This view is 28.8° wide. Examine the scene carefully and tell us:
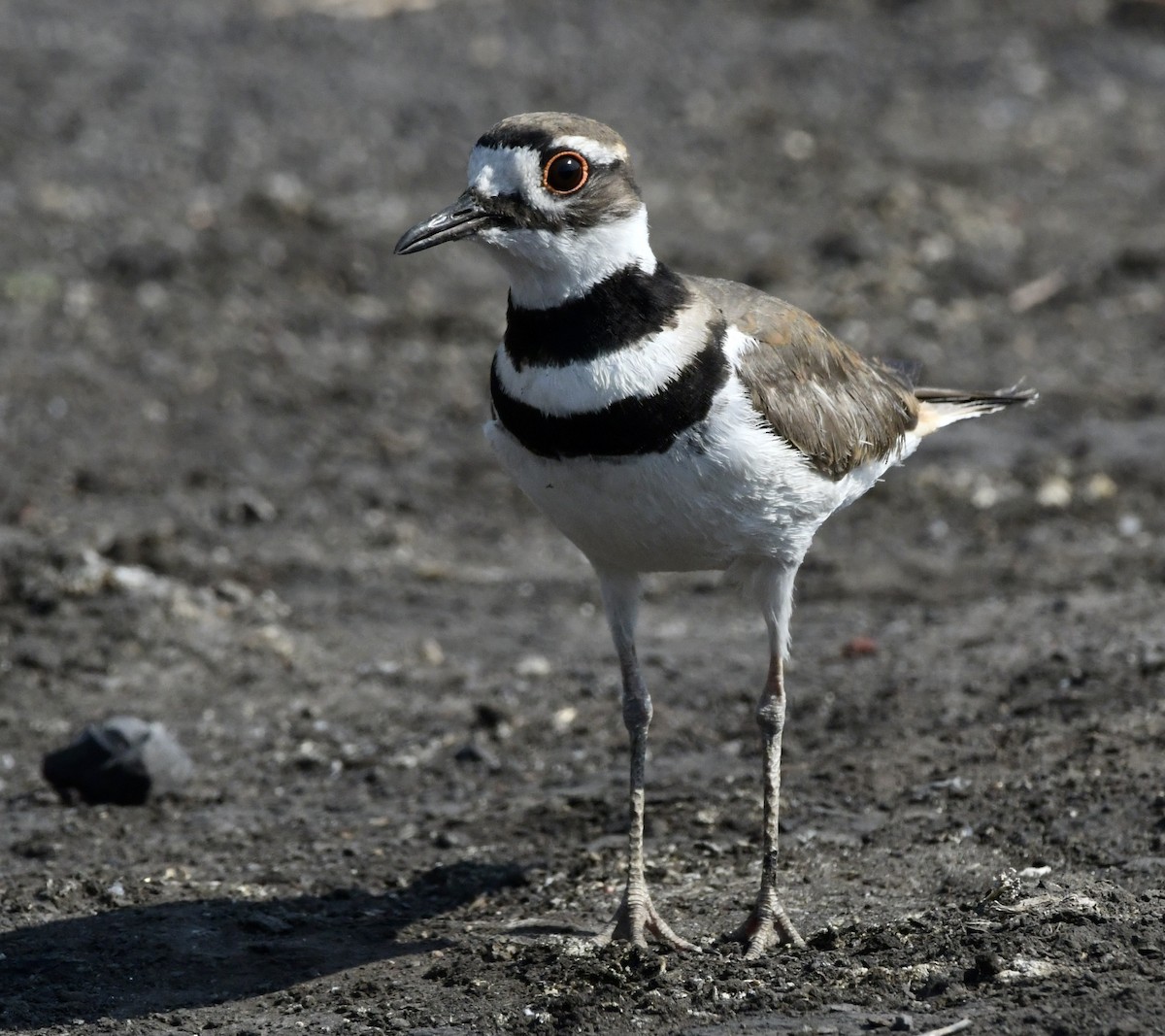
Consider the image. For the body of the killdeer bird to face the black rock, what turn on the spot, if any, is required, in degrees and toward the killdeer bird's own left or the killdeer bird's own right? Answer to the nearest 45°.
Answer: approximately 90° to the killdeer bird's own right

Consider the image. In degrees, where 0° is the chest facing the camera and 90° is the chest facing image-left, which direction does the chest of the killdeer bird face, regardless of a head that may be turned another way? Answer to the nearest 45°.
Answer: approximately 45°
